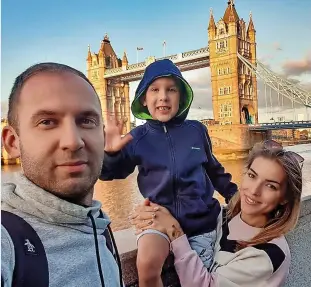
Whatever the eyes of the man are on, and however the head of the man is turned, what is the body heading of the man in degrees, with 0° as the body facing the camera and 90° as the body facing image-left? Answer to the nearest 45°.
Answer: approximately 315°

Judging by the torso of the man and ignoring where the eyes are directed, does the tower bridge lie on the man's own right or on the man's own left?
on the man's own left

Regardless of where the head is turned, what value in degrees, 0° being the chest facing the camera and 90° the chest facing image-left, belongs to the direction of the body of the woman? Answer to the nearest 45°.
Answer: approximately 45°

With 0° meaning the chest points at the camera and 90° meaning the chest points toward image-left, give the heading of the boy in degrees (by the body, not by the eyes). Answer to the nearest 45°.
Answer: approximately 0°

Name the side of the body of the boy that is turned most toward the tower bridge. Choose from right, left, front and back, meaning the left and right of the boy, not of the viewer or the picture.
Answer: back

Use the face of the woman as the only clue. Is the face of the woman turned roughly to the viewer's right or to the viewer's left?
to the viewer's left
